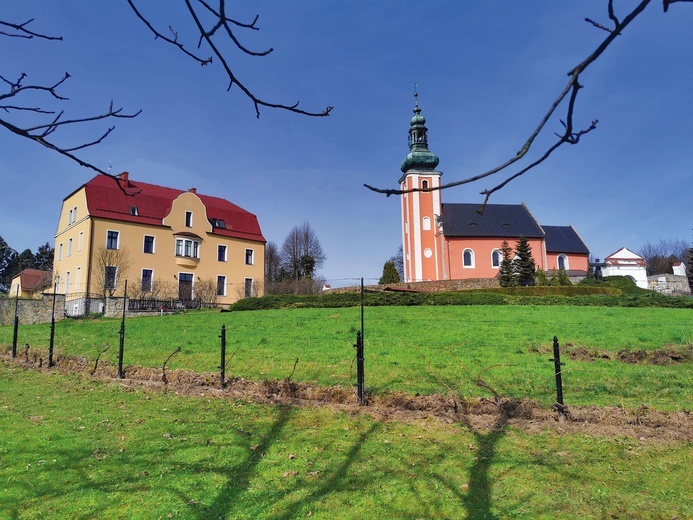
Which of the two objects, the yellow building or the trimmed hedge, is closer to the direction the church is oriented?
the yellow building

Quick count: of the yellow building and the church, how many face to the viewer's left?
1

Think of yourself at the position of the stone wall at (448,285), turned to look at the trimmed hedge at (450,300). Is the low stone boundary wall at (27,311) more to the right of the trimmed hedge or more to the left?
right

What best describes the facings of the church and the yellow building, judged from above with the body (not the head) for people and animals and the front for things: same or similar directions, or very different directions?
very different directions

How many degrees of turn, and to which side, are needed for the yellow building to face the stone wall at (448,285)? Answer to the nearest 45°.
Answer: approximately 45° to its left

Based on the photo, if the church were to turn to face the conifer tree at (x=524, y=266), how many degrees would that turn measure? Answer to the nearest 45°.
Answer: approximately 135° to its left

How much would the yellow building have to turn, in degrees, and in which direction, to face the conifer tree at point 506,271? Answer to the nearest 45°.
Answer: approximately 45° to its left

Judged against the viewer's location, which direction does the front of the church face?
facing to the left of the viewer

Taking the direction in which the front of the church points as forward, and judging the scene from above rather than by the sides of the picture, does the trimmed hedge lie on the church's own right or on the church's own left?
on the church's own left

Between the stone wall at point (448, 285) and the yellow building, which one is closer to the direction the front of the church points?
the yellow building

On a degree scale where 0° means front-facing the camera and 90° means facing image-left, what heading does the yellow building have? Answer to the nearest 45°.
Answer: approximately 315°
